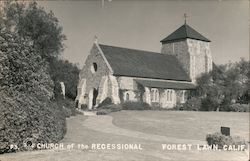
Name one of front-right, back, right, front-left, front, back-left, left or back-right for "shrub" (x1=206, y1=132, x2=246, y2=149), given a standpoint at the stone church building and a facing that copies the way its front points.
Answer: front-left

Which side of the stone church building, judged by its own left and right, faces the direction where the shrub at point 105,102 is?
front

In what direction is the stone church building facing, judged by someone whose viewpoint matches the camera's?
facing the viewer and to the left of the viewer

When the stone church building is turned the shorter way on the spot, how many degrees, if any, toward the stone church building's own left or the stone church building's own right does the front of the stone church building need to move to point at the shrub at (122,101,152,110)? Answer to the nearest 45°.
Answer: approximately 45° to the stone church building's own left

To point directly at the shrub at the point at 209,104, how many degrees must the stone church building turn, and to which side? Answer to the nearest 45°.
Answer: approximately 135° to its left

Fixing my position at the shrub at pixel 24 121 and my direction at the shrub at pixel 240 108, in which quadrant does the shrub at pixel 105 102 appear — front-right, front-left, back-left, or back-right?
front-left

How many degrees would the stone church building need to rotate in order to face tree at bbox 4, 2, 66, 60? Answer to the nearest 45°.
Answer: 0° — it already faces it

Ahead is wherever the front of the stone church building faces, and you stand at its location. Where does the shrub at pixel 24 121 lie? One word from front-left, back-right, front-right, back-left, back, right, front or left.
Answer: front-left

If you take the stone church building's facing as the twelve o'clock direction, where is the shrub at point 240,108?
The shrub is roughly at 8 o'clock from the stone church building.
